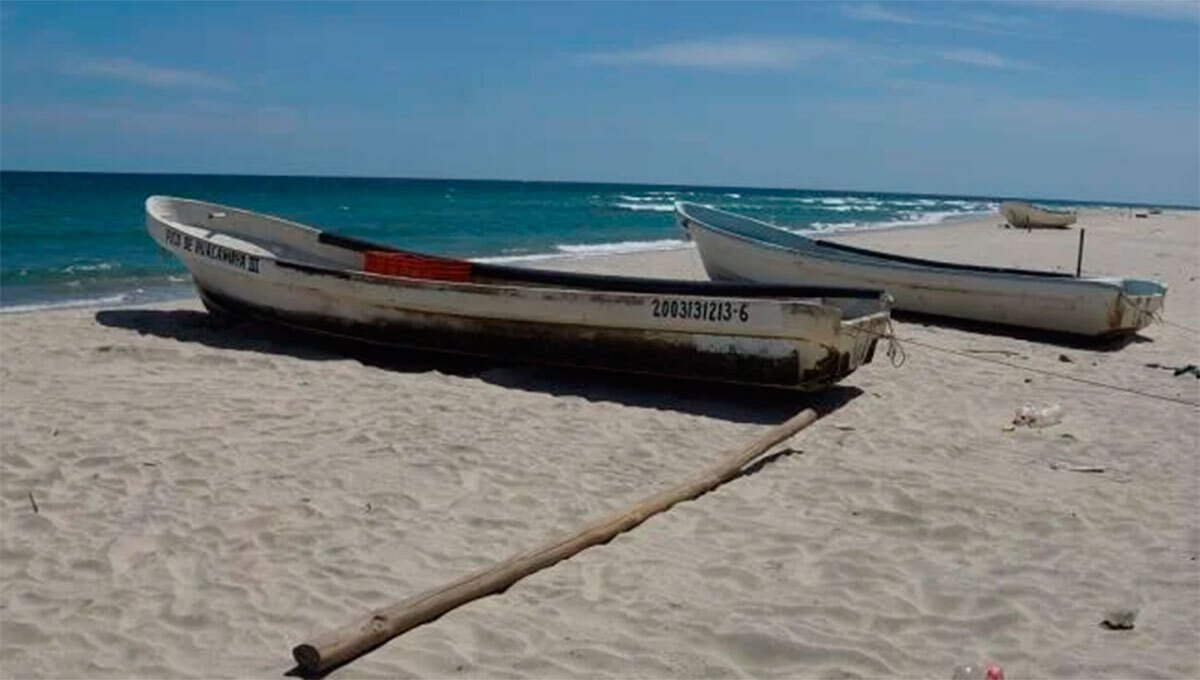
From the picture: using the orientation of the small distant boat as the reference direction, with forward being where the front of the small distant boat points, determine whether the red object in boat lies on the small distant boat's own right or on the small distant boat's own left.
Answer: on the small distant boat's own left

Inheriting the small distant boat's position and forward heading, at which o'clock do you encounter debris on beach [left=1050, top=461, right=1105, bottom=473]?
The debris on beach is roughly at 9 o'clock from the small distant boat.

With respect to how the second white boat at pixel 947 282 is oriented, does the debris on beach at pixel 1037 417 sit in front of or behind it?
behind

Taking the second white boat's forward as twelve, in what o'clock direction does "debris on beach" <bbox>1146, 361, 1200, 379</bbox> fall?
The debris on beach is roughly at 6 o'clock from the second white boat.

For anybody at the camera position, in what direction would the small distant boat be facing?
facing to the left of the viewer

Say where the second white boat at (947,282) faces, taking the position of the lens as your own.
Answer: facing away from the viewer and to the left of the viewer

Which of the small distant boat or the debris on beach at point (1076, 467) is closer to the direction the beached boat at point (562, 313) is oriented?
the small distant boat

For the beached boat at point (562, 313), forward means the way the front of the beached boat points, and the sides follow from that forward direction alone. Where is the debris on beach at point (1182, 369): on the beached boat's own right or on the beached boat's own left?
on the beached boat's own right

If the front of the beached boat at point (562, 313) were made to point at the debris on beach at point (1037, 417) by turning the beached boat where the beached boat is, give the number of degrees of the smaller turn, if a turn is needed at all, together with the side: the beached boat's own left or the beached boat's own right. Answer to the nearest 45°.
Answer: approximately 180°

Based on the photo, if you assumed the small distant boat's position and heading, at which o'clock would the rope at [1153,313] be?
The rope is roughly at 9 o'clock from the small distant boat.

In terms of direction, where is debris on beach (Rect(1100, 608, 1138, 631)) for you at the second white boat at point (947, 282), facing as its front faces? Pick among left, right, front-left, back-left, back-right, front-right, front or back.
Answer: back-left

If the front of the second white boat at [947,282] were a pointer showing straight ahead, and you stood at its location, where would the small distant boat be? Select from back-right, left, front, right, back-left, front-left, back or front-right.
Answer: front-right

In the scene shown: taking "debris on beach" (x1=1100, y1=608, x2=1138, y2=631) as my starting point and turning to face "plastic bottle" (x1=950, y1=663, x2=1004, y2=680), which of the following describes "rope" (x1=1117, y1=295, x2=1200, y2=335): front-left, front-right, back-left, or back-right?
back-right
